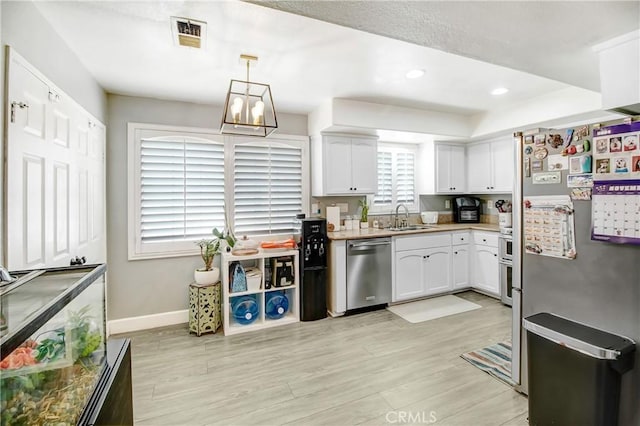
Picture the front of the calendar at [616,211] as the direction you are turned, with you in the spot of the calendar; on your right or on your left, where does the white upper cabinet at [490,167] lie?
on your right

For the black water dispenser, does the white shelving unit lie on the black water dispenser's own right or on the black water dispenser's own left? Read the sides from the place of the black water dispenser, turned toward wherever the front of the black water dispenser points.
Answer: on the black water dispenser's own right

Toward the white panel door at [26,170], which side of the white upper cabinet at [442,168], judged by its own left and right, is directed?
right

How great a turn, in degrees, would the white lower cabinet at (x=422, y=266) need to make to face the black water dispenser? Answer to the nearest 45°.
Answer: approximately 90° to its right

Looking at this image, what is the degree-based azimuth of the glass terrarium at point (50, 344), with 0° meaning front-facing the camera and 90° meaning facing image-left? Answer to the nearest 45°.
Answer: approximately 315°

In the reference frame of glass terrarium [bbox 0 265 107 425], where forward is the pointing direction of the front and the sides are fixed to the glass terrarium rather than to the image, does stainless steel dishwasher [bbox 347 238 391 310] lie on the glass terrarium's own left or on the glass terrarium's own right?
on the glass terrarium's own left

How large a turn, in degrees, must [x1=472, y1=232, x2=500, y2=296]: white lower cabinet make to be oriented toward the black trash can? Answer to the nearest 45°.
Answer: approximately 45° to its left
